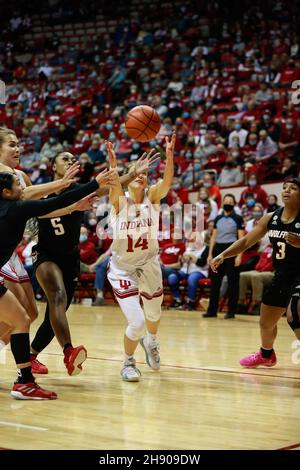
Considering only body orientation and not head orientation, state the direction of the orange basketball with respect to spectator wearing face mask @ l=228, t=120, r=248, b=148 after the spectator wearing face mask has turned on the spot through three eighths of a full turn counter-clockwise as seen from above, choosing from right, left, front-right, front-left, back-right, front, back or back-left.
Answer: back-right

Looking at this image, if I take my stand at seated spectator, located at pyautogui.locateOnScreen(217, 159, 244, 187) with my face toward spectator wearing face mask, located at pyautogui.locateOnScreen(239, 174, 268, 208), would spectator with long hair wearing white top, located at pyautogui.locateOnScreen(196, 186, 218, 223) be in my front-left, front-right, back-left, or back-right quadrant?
front-right

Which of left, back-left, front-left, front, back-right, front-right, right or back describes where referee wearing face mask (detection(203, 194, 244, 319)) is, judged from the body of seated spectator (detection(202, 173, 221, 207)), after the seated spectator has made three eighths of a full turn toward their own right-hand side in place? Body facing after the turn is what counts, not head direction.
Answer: back

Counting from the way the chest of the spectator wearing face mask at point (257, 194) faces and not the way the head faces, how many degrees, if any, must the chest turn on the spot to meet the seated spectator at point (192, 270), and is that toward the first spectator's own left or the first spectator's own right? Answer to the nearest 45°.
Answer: approximately 45° to the first spectator's own right

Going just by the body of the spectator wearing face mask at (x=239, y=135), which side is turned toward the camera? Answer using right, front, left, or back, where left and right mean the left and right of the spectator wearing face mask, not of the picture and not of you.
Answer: front

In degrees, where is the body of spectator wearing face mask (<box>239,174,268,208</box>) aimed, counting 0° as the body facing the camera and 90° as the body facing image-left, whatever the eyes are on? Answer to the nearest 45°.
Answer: approximately 0°

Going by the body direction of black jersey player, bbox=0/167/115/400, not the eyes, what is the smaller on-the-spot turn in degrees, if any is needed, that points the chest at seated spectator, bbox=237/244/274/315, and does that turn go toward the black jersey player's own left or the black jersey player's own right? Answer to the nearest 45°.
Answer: approximately 45° to the black jersey player's own left

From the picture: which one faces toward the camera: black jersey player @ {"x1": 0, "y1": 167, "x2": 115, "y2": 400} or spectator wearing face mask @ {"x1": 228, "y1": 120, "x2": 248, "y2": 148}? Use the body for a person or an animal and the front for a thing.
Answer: the spectator wearing face mask

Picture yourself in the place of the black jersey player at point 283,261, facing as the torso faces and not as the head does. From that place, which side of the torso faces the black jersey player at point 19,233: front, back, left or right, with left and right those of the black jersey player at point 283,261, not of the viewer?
front

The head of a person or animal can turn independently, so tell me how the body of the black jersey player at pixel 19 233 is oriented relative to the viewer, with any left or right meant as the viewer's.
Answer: facing to the right of the viewer

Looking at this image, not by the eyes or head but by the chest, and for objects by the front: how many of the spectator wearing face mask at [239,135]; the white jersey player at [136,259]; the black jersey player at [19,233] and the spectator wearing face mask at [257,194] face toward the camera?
3

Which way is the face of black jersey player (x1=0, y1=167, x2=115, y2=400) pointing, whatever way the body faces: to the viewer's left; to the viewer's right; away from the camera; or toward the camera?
to the viewer's right

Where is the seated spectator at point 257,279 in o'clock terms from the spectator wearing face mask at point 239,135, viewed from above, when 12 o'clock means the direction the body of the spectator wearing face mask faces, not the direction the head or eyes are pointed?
The seated spectator is roughly at 12 o'clock from the spectator wearing face mask.

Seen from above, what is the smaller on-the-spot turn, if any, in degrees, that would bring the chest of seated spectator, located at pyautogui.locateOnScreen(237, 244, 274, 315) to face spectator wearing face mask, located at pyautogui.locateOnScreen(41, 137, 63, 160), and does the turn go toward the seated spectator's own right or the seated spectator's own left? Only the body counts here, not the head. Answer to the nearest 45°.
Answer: approximately 90° to the seated spectator's own right

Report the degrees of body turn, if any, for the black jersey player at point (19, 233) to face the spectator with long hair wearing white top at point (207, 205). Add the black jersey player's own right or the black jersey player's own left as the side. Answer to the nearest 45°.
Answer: approximately 45° to the black jersey player's own left

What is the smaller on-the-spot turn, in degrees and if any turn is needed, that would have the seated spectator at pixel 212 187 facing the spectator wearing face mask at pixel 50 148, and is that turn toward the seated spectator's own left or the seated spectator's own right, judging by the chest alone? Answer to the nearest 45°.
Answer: approximately 90° to the seated spectator's own right

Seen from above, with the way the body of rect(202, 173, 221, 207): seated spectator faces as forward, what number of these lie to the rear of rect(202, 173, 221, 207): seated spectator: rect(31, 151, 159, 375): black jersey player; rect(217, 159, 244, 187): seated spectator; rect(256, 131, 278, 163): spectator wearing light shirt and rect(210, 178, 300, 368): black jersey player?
2

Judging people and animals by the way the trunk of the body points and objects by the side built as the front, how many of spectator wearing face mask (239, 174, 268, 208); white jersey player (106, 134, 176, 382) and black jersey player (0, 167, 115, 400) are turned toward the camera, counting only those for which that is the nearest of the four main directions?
2

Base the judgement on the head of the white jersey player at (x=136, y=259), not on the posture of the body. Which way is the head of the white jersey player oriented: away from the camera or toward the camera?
toward the camera
